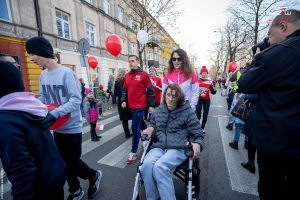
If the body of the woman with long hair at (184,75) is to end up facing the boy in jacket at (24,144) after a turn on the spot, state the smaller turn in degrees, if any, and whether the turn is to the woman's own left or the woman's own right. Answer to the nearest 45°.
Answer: approximately 45° to the woman's own right

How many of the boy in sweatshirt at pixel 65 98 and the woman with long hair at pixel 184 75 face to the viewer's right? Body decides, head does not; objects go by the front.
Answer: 0

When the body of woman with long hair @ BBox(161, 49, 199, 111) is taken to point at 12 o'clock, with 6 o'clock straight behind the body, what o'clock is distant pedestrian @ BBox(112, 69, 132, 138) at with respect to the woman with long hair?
The distant pedestrian is roughly at 4 o'clock from the woman with long hair.

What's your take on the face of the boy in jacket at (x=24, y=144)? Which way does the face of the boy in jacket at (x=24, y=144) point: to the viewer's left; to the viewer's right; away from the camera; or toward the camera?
away from the camera

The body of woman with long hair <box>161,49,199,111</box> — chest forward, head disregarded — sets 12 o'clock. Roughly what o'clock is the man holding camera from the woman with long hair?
The man holding camera is roughly at 11 o'clock from the woman with long hair.

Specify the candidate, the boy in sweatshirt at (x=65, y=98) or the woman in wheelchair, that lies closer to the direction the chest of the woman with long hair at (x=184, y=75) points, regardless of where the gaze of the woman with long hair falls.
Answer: the woman in wheelchair

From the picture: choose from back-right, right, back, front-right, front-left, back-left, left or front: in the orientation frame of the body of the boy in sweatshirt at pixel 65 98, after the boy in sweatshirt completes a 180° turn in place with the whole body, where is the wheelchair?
right

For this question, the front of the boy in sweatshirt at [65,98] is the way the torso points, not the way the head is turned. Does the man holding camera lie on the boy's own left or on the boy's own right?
on the boy's own left

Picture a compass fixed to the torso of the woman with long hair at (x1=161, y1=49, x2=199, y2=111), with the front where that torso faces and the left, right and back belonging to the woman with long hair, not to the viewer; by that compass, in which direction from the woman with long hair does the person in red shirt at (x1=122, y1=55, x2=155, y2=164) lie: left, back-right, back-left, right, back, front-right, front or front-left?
right
